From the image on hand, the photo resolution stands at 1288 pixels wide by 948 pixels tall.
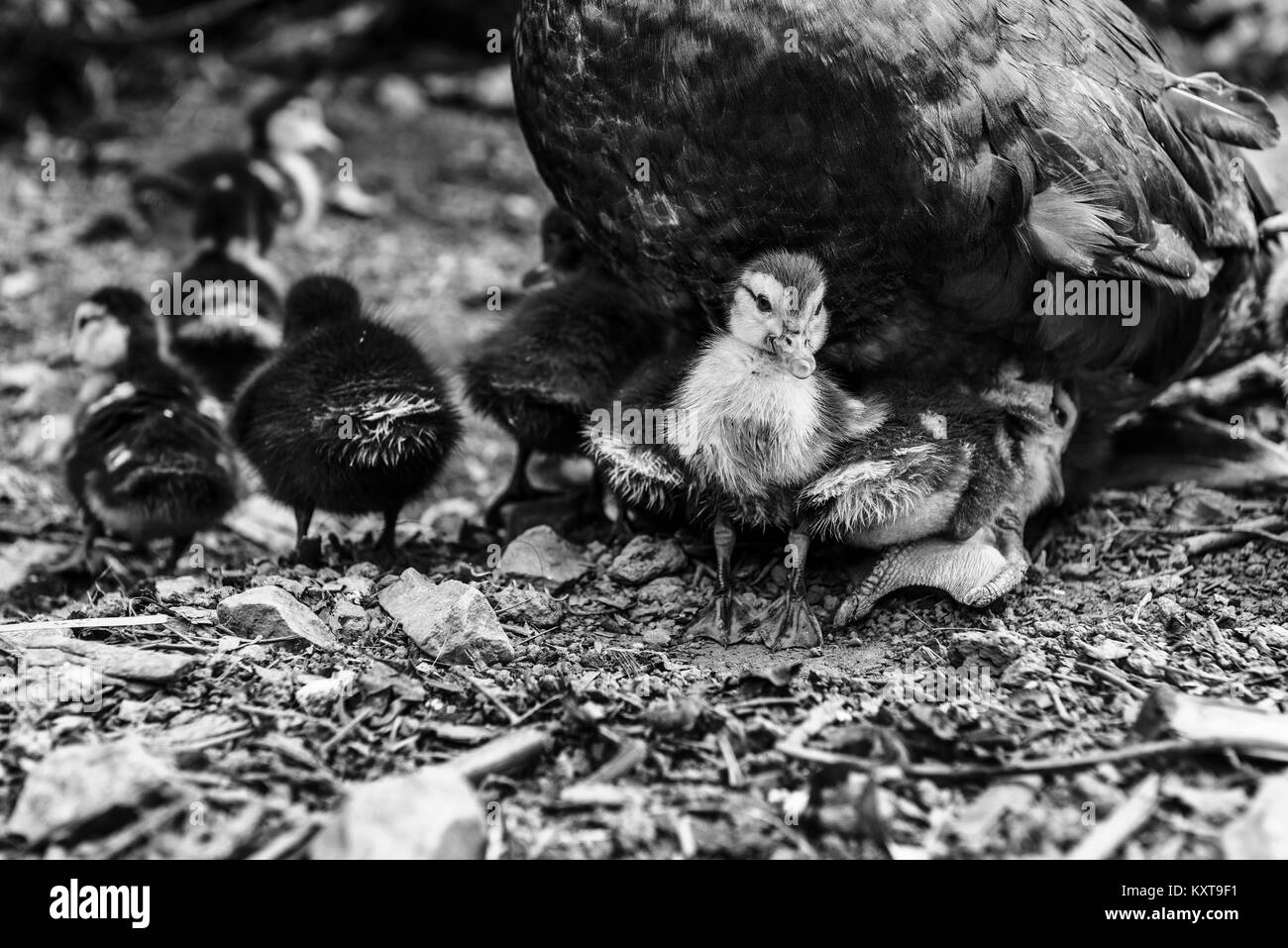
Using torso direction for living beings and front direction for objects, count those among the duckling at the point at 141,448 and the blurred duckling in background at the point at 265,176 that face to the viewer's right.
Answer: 1

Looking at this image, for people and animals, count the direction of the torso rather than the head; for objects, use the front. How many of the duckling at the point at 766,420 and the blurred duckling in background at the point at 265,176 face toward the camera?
1

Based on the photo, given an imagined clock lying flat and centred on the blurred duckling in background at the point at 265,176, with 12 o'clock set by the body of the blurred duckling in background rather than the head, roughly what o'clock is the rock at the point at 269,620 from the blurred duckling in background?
The rock is roughly at 3 o'clock from the blurred duckling in background.

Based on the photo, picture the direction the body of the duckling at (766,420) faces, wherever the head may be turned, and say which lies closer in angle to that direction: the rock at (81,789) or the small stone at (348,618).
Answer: the rock

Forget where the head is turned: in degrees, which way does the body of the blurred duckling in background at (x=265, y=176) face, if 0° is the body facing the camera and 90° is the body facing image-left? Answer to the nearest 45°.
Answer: approximately 270°

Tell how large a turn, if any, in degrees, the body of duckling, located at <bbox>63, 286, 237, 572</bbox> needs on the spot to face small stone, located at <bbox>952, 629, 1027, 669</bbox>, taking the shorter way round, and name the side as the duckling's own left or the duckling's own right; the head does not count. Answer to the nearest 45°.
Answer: approximately 180°

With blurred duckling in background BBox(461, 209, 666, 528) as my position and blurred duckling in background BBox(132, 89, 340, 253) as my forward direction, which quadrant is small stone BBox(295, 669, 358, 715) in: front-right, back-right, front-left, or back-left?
back-left

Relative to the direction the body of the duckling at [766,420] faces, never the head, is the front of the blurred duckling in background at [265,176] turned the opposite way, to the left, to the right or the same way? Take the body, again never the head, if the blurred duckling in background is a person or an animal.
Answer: to the left

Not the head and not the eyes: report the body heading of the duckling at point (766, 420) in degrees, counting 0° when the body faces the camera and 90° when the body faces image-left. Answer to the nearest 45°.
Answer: approximately 0°
